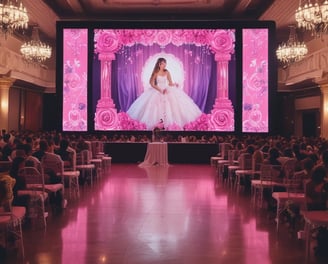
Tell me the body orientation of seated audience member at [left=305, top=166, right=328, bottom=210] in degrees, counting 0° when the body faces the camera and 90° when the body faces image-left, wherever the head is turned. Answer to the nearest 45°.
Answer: approximately 180°

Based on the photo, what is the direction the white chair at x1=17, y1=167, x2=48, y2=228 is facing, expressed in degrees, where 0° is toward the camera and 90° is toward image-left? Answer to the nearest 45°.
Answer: approximately 135°

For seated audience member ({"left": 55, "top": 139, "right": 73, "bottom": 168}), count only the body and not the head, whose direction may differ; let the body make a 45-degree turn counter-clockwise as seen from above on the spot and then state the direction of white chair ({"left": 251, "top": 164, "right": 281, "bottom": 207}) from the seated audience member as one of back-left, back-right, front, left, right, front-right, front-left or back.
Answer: back

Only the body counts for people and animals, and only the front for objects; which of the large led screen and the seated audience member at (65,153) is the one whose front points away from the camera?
the seated audience member

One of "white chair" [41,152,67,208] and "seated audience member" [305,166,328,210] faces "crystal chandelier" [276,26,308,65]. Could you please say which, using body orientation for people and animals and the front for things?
the seated audience member

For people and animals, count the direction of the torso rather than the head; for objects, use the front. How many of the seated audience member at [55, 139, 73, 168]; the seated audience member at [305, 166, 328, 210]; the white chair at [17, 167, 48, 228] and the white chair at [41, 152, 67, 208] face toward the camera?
0

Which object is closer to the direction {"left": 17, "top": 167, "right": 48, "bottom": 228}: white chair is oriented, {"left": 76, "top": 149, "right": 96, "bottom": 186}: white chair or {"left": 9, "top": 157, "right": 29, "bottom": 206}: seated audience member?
the white chair

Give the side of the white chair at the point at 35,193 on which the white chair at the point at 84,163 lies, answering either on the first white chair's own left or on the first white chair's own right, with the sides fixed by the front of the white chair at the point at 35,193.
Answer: on the first white chair's own right

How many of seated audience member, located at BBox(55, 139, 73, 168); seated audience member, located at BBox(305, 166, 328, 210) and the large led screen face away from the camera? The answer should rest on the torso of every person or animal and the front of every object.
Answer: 2

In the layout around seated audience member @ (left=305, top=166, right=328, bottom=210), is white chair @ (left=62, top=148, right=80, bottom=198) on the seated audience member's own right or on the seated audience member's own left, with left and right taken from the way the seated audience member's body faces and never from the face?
on the seated audience member's own left

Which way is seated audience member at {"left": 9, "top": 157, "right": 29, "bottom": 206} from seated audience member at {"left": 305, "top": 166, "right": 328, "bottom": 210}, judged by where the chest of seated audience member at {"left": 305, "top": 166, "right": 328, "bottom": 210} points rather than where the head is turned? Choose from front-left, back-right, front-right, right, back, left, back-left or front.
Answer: left

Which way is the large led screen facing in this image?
toward the camera

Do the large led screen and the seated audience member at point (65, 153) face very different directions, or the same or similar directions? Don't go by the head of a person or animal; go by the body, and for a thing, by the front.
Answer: very different directions

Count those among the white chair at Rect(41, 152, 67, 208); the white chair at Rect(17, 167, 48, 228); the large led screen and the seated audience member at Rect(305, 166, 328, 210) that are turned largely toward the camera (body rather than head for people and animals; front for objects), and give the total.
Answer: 1

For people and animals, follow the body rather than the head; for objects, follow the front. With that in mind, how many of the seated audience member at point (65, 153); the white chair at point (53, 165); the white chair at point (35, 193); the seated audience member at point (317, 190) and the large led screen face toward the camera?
1

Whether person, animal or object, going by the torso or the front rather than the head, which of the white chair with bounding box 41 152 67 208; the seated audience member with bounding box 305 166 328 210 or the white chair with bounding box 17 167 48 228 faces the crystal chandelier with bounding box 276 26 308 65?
the seated audience member

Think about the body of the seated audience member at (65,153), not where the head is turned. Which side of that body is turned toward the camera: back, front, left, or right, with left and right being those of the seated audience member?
back

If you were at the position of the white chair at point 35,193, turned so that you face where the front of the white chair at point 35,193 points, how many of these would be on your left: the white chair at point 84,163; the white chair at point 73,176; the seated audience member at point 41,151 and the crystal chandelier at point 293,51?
0
